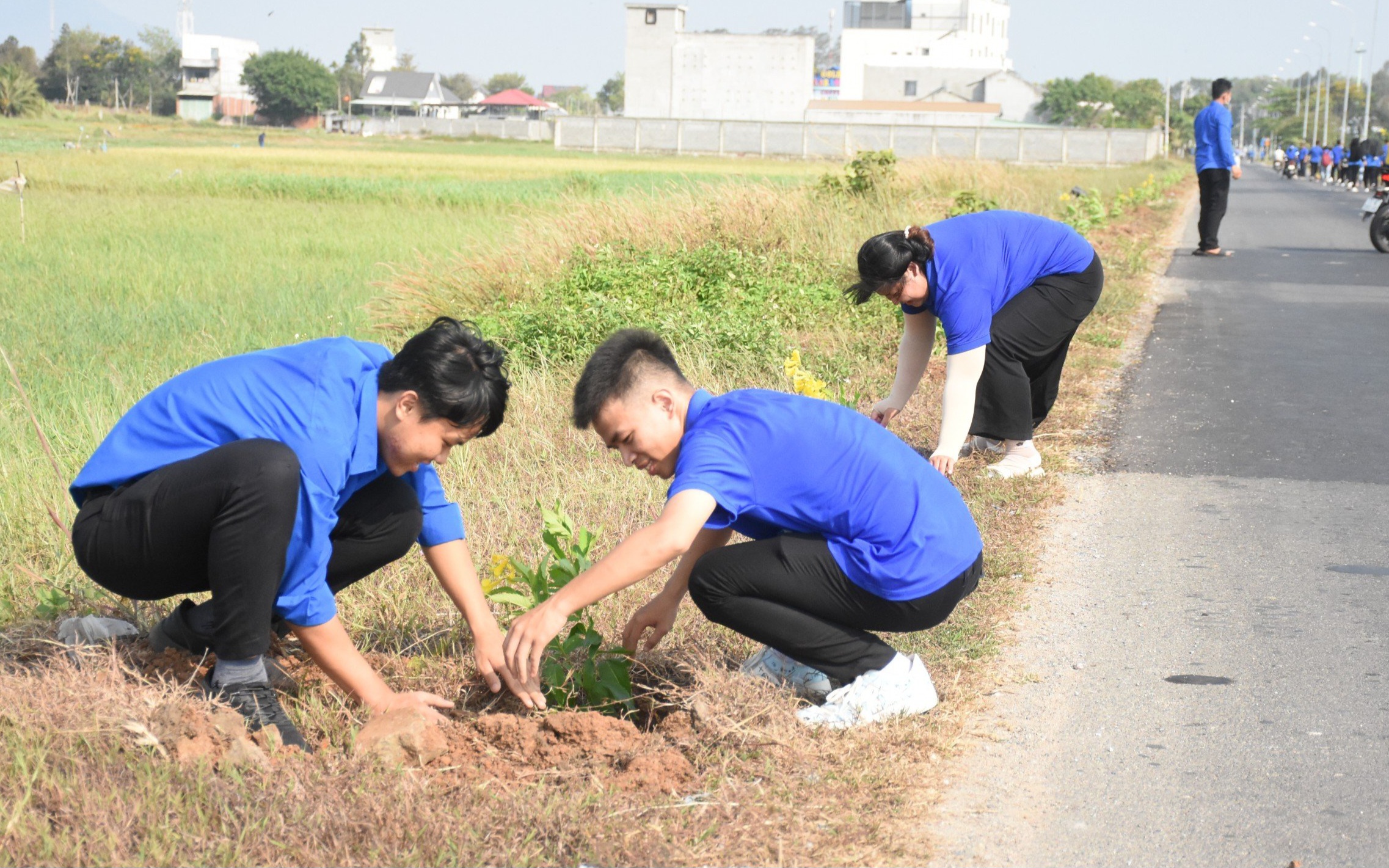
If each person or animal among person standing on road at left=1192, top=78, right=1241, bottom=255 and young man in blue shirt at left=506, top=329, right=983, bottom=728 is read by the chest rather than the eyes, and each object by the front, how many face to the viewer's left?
1

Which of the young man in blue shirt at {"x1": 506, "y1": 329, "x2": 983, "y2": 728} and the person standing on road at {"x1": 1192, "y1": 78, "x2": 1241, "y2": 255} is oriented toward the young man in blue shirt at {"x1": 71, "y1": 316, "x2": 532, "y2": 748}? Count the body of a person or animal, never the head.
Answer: the young man in blue shirt at {"x1": 506, "y1": 329, "x2": 983, "y2": 728}

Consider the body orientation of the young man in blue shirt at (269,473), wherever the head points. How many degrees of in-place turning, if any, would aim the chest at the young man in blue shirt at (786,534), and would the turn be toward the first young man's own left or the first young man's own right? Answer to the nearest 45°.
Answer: approximately 45° to the first young man's own left

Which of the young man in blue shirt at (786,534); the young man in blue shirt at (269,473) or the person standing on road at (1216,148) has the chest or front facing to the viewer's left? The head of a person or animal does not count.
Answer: the young man in blue shirt at (786,534)

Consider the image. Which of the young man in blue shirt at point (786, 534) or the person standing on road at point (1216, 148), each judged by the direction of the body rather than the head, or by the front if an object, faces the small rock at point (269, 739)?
the young man in blue shirt

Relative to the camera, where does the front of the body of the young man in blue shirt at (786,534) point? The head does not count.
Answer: to the viewer's left

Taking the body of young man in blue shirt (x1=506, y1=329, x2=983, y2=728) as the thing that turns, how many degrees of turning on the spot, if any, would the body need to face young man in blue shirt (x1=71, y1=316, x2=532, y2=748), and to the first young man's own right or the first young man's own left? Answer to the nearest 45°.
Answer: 0° — they already face them
